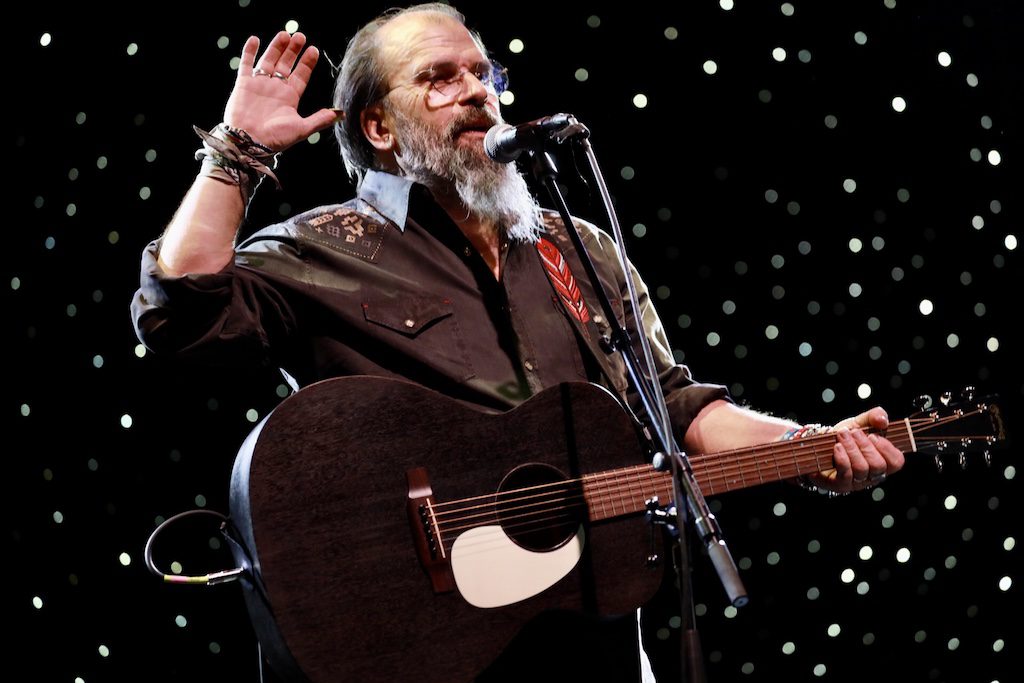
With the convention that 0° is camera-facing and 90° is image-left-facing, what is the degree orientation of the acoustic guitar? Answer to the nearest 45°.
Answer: approximately 0°

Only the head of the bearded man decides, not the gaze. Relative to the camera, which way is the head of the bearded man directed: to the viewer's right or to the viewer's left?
to the viewer's right

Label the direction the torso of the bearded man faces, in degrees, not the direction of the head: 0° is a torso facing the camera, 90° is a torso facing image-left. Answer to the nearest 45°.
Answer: approximately 315°
